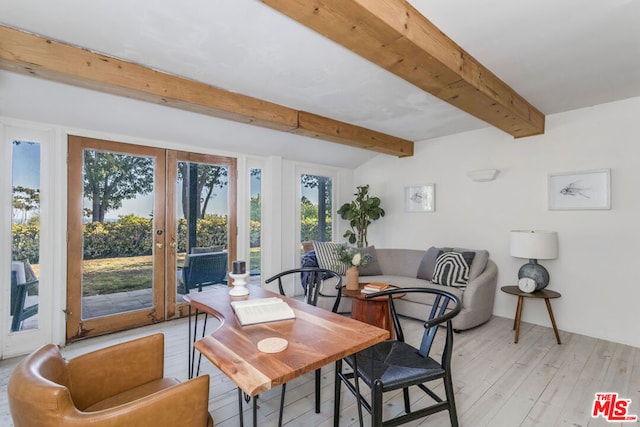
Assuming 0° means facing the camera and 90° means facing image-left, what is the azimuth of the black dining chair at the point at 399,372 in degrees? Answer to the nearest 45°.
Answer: approximately 45°

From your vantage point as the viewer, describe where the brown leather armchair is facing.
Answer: facing away from the viewer and to the right of the viewer

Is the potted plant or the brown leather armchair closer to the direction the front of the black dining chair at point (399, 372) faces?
the brown leather armchair

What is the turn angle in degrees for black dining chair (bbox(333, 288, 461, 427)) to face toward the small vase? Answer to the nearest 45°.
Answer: approximately 135° to its right

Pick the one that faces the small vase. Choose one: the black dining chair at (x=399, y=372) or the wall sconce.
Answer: the wall sconce

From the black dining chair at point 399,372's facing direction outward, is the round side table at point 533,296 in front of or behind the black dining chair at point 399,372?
behind

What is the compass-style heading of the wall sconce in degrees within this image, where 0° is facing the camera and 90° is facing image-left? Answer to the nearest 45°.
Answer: approximately 45°

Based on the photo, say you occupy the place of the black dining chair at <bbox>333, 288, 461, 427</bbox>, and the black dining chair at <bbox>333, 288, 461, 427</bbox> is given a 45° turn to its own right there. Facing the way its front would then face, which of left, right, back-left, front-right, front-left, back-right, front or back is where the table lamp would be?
back-right

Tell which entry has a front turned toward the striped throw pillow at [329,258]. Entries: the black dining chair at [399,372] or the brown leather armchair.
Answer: the brown leather armchair

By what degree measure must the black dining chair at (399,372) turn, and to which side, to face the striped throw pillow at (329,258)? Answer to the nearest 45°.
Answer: approximately 135° to its right

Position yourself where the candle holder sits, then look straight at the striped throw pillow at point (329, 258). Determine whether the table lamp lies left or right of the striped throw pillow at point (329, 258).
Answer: right

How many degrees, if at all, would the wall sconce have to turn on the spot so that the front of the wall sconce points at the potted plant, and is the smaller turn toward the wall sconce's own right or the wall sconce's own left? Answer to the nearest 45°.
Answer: approximately 45° to the wall sconce's own right

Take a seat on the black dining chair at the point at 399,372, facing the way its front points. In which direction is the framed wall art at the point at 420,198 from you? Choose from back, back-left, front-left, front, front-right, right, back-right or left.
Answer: back-right
